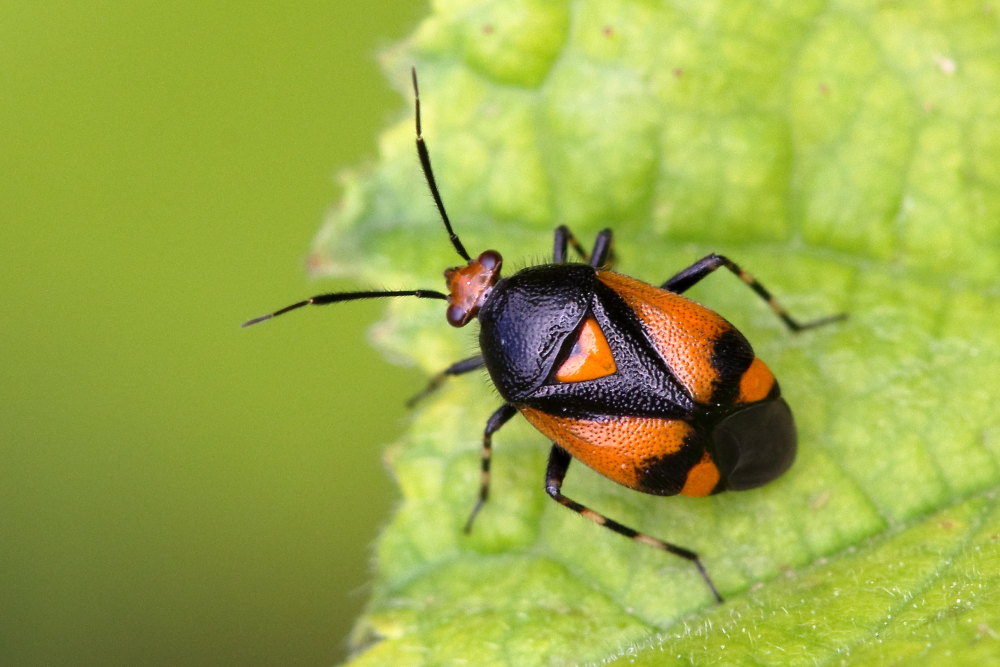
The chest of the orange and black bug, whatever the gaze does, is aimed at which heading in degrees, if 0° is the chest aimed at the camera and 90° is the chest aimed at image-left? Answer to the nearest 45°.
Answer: approximately 135°
